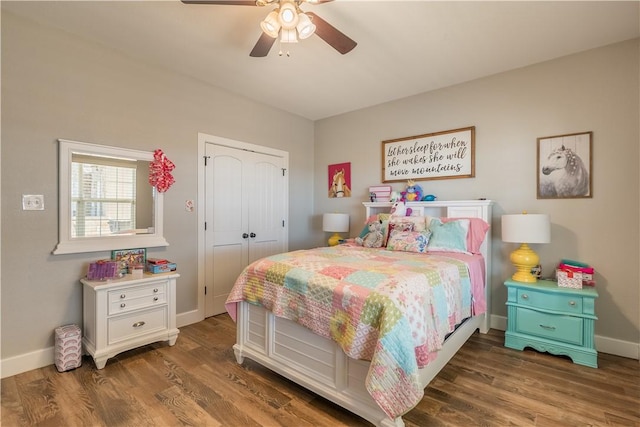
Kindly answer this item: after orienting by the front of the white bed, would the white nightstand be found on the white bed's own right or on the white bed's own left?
on the white bed's own right

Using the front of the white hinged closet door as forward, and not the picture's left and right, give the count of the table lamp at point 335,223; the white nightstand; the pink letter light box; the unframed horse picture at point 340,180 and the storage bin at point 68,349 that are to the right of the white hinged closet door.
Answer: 2

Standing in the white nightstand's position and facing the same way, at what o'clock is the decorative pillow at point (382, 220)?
The decorative pillow is roughly at 11 o'clock from the white nightstand.

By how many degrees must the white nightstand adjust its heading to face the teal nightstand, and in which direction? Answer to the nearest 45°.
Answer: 0° — it already faces it

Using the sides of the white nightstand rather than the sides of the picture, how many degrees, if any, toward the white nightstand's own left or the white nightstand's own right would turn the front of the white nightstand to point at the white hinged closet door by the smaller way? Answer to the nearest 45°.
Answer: approximately 90° to the white nightstand's own left

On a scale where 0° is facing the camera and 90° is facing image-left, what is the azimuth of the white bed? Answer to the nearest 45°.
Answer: approximately 45°

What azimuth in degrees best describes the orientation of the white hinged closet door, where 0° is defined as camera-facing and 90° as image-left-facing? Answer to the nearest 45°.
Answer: approximately 315°

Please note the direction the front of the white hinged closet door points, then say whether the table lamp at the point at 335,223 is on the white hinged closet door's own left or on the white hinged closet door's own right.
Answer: on the white hinged closet door's own left

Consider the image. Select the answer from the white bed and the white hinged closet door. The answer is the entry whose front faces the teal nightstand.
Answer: the white hinged closet door
